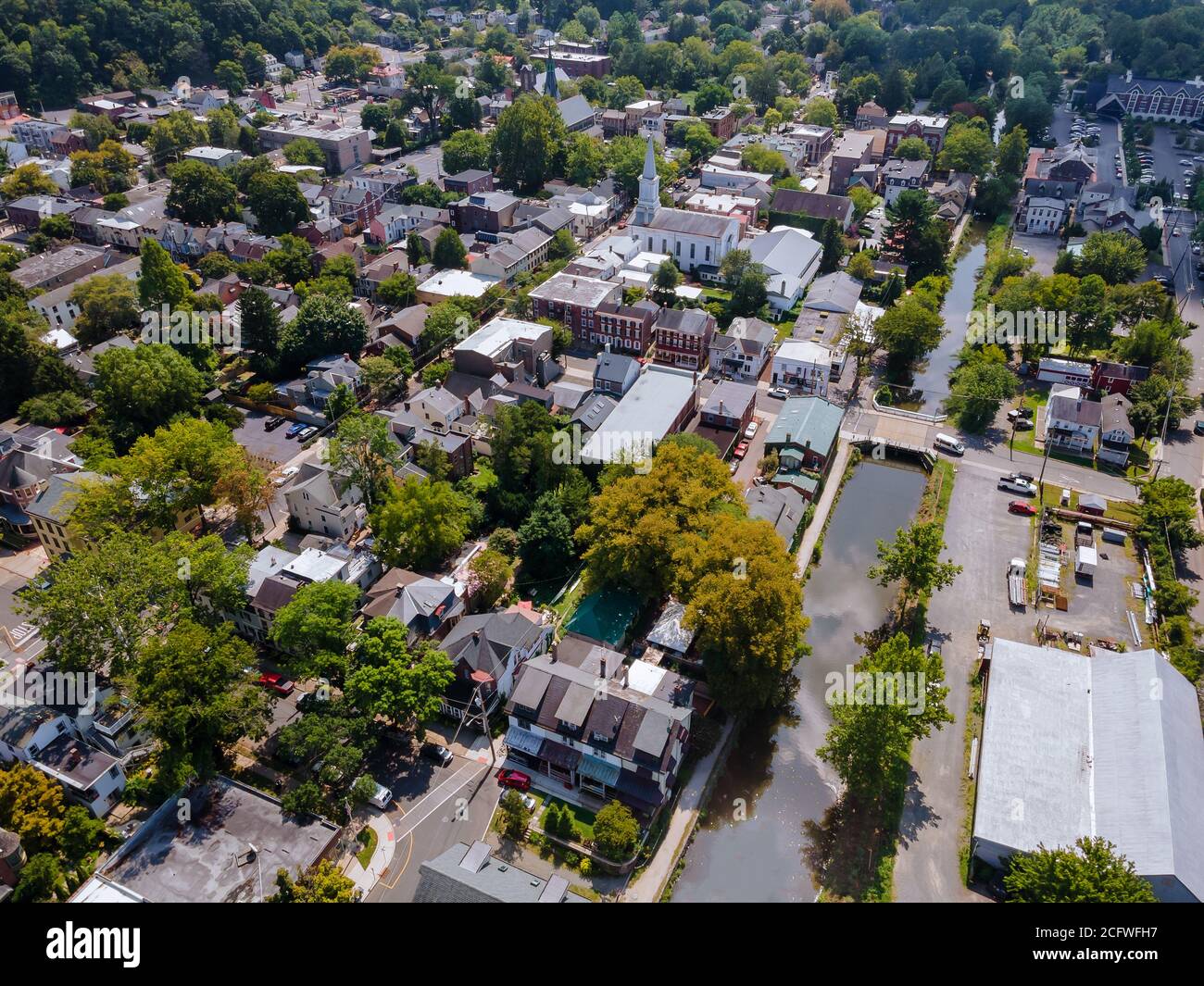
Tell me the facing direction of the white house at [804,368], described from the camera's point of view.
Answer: facing the viewer

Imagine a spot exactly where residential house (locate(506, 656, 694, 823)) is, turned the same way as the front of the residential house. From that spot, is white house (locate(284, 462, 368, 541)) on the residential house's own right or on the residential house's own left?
on the residential house's own right

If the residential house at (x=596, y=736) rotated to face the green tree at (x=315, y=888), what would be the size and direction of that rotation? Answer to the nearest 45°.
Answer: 0° — it already faces it

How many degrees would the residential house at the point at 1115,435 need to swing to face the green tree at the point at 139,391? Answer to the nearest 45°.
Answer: approximately 45° to its right

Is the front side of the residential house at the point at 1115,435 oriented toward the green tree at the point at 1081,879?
yes

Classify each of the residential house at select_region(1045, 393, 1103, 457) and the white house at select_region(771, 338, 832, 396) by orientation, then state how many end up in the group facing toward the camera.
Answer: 2

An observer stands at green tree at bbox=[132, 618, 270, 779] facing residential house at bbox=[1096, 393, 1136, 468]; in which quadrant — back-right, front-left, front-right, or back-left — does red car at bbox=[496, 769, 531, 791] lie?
front-right

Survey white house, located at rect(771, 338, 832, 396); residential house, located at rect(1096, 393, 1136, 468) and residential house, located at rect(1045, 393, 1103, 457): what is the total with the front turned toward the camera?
3

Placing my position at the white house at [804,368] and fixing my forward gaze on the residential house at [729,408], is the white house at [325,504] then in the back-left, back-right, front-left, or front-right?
front-right

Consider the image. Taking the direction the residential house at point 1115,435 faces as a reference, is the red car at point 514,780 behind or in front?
in front

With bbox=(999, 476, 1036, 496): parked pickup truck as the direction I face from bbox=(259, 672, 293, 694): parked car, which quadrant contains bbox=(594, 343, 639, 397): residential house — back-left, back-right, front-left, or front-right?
front-left

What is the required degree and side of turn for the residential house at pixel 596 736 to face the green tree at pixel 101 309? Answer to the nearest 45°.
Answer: approximately 90° to its right

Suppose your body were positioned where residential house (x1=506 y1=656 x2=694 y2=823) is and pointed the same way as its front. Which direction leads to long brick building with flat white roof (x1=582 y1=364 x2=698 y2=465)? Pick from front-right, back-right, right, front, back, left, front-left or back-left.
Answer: back-right

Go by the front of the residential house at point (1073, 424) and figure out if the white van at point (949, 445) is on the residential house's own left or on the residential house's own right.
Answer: on the residential house's own right
